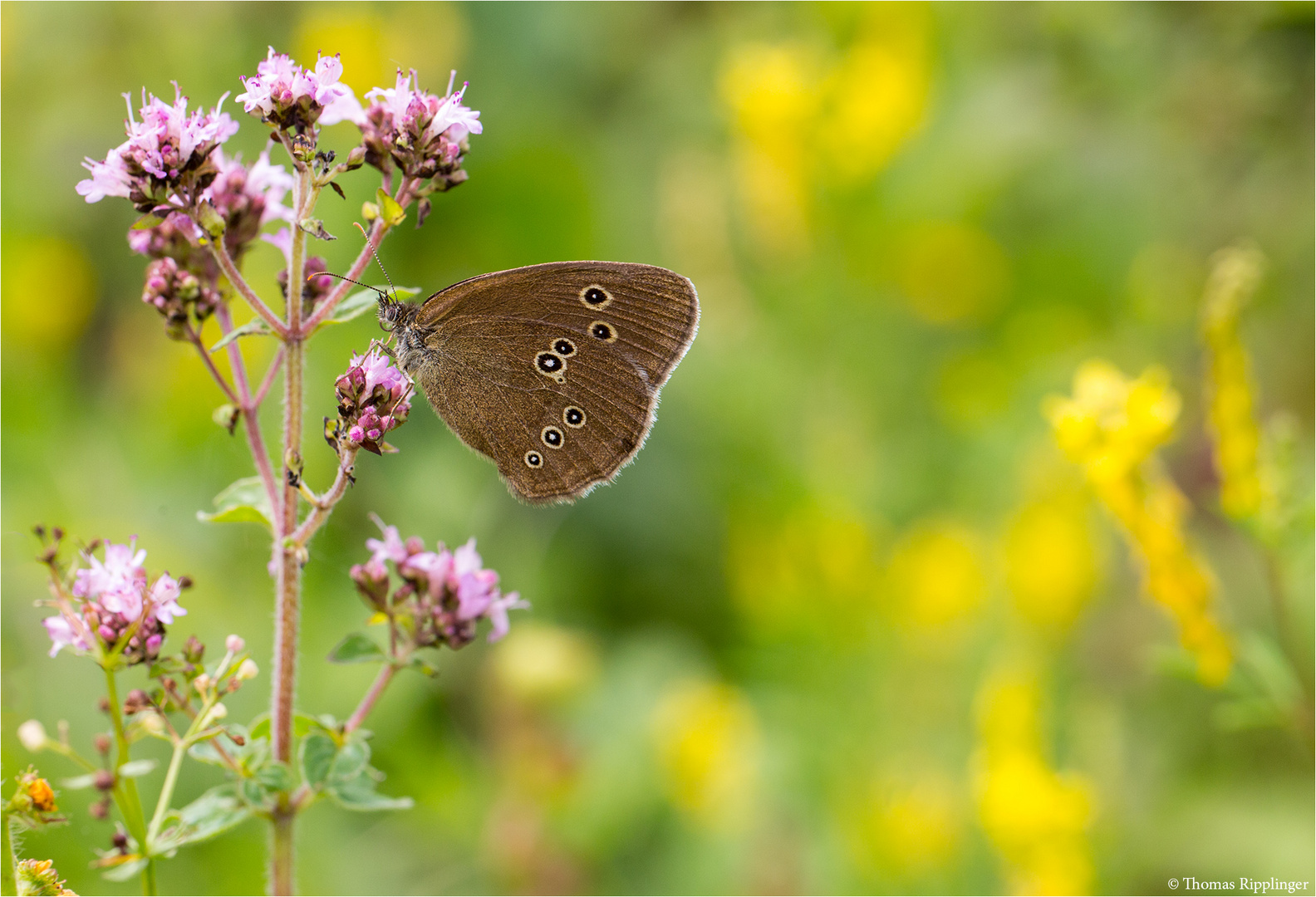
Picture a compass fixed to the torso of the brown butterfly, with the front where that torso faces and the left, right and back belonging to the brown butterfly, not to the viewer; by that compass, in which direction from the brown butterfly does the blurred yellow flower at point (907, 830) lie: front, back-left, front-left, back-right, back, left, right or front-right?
back-right

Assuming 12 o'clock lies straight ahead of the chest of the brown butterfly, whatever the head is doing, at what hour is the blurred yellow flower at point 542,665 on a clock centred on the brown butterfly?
The blurred yellow flower is roughly at 3 o'clock from the brown butterfly.

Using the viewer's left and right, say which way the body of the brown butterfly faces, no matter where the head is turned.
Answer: facing to the left of the viewer

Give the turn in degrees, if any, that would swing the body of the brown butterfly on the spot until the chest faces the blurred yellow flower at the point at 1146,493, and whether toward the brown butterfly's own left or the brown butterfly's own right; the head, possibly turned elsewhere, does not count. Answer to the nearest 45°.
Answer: approximately 180°

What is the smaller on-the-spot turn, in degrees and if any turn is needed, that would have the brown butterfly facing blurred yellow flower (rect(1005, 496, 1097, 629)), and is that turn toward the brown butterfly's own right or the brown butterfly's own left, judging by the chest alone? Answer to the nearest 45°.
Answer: approximately 135° to the brown butterfly's own right
